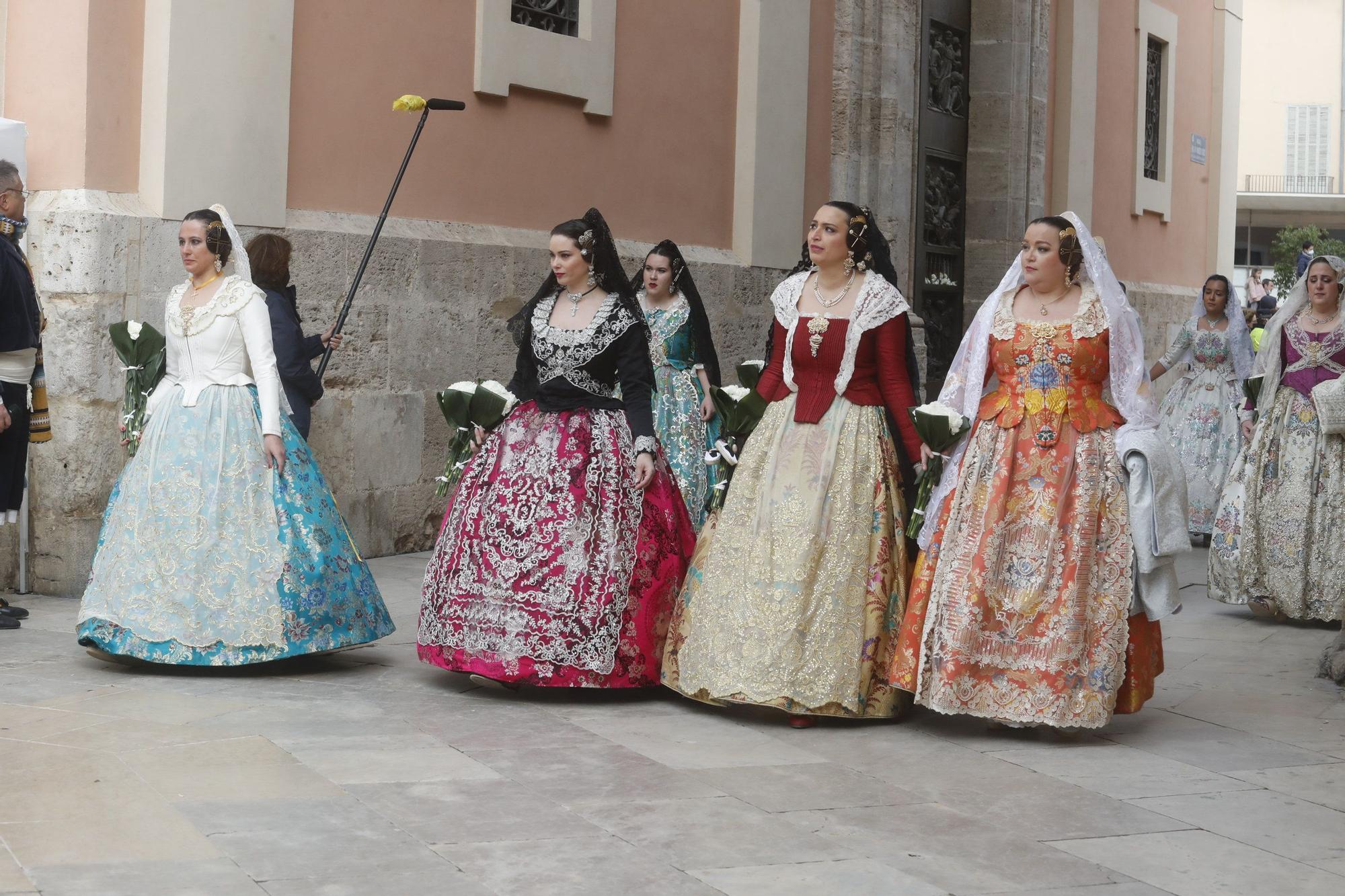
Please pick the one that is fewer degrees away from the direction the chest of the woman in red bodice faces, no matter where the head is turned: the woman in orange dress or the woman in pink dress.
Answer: the woman in pink dress

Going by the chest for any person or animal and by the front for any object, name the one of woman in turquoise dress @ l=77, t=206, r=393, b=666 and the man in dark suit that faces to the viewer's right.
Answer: the man in dark suit

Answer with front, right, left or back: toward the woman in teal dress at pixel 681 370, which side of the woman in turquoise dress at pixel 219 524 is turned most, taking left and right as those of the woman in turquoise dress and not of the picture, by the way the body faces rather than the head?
back

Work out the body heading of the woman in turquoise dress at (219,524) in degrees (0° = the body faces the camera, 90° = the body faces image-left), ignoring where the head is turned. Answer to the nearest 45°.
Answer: approximately 45°

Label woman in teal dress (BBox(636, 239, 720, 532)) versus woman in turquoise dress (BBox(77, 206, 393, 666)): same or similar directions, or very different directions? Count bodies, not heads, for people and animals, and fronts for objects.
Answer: same or similar directions

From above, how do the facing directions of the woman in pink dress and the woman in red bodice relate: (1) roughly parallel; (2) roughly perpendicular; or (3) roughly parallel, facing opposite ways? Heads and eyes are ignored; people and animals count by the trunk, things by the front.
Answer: roughly parallel

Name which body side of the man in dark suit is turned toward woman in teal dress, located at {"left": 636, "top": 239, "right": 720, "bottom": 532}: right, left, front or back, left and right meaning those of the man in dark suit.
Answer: front

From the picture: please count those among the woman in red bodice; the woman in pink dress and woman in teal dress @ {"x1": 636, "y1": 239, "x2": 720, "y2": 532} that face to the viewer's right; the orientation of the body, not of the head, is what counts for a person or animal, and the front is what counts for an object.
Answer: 0

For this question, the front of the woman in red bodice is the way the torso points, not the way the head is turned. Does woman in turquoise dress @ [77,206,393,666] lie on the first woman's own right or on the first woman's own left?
on the first woman's own right

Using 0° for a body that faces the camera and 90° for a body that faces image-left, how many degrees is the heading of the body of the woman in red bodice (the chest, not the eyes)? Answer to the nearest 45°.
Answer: approximately 45°

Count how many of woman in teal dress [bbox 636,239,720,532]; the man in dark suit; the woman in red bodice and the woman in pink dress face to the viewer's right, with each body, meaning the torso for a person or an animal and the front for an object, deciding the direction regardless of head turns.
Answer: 1

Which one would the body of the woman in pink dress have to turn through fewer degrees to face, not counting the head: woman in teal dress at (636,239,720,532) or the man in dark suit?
the man in dark suit

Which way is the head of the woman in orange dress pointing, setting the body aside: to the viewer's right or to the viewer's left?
to the viewer's left
